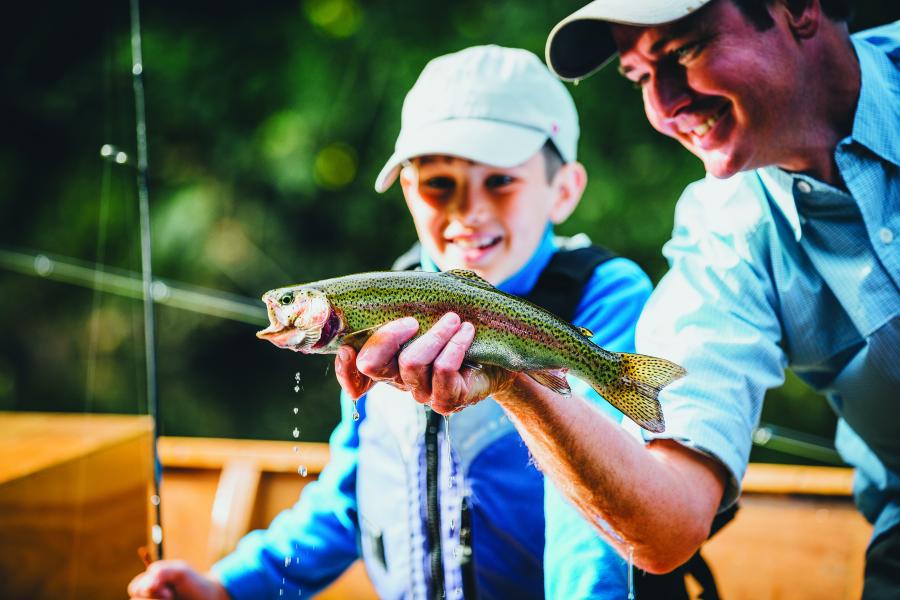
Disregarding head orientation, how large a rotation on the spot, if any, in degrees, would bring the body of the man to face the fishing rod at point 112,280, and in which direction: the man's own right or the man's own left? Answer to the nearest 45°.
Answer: approximately 90° to the man's own right

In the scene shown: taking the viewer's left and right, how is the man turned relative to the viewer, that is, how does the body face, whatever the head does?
facing the viewer and to the left of the viewer

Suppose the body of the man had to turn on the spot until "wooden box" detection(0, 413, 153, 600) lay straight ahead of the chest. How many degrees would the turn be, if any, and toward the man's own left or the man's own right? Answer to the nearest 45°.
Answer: approximately 45° to the man's own right

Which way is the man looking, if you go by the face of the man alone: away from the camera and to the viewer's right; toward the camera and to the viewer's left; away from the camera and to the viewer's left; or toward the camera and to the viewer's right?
toward the camera and to the viewer's left

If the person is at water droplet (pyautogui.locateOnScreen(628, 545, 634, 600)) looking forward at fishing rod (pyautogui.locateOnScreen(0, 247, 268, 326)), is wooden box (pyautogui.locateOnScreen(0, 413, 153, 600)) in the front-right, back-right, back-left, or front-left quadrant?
front-left
